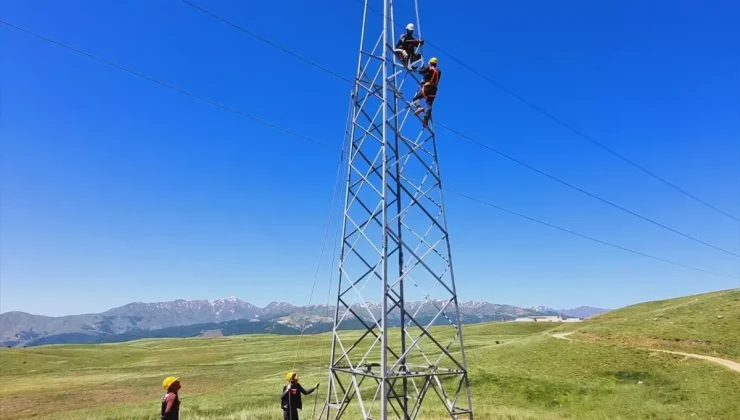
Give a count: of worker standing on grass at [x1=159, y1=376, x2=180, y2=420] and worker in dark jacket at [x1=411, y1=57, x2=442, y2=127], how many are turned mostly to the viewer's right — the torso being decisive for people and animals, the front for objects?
1

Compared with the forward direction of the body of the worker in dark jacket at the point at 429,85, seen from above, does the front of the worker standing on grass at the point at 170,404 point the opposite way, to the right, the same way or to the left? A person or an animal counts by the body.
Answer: to the right

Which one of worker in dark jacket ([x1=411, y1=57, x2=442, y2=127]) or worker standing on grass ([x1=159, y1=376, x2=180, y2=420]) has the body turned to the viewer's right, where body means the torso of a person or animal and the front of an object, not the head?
the worker standing on grass

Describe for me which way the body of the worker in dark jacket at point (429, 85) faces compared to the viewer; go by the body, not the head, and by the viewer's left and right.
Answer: facing away from the viewer and to the left of the viewer

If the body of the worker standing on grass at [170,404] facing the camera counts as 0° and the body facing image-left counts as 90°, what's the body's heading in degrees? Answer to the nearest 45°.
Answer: approximately 270°

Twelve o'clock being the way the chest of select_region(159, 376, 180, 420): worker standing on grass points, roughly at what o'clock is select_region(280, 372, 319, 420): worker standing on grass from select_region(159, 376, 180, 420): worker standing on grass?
select_region(280, 372, 319, 420): worker standing on grass is roughly at 11 o'clock from select_region(159, 376, 180, 420): worker standing on grass.
